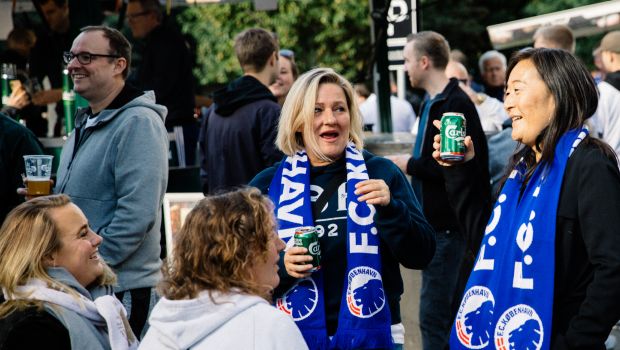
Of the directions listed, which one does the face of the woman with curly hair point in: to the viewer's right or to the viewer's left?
to the viewer's right

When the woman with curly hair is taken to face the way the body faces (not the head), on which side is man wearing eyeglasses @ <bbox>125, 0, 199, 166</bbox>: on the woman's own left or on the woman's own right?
on the woman's own left

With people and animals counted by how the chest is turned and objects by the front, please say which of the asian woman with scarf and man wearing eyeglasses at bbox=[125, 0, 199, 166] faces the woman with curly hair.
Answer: the asian woman with scarf

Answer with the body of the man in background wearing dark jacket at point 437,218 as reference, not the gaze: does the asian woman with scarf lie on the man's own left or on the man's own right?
on the man's own left

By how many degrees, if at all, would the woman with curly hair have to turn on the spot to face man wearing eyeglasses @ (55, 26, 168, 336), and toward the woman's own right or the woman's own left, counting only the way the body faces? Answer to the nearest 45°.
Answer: approximately 45° to the woman's own left

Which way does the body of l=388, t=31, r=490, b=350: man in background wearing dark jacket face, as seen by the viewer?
to the viewer's left

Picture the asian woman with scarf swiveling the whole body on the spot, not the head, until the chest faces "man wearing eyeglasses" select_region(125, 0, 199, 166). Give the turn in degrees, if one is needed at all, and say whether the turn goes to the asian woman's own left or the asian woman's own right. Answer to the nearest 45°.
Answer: approximately 90° to the asian woman's own right

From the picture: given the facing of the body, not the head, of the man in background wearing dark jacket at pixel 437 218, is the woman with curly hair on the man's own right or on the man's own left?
on the man's own left

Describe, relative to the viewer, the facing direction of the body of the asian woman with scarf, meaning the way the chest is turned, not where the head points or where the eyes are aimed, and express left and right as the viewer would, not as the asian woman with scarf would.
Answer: facing the viewer and to the left of the viewer

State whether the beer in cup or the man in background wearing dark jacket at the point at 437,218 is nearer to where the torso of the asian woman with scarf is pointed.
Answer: the beer in cup

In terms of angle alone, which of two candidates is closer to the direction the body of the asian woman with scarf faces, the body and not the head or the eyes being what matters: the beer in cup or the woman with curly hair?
the woman with curly hair

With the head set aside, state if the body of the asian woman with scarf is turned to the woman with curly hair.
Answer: yes
